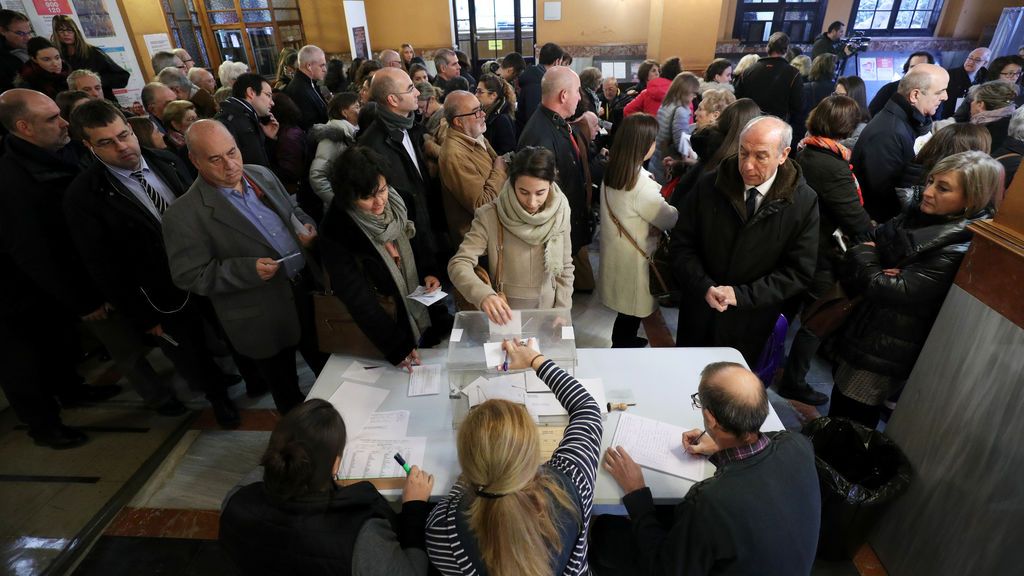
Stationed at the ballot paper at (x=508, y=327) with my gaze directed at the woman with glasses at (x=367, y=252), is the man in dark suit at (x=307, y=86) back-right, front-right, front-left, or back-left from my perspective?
front-right

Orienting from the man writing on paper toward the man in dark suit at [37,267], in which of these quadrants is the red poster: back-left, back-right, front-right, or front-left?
front-right

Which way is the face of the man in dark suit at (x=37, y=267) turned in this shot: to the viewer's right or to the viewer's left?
to the viewer's right

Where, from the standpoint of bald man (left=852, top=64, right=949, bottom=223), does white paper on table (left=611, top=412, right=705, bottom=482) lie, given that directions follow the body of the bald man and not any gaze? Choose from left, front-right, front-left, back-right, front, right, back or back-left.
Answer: right

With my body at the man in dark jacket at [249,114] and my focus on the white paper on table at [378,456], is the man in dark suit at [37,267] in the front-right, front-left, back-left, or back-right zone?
front-right

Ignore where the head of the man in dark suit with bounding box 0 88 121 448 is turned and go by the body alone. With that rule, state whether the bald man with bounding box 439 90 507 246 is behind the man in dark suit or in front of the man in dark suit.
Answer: in front
